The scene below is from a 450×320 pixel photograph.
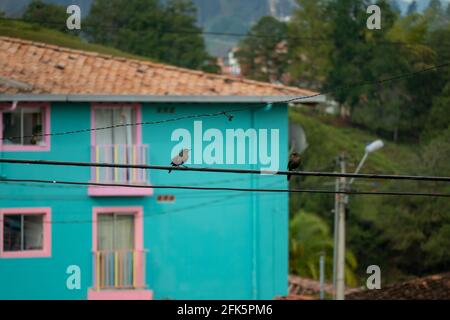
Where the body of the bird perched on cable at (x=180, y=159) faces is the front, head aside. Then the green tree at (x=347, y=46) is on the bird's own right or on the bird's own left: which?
on the bird's own left

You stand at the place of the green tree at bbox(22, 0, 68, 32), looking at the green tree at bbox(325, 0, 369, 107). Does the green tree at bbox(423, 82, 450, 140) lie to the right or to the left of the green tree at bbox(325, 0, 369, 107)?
right

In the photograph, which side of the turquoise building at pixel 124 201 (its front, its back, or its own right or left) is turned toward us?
front

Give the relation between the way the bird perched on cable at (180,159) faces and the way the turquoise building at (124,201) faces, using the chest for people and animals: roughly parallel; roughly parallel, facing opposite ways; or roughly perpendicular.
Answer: roughly perpendicular

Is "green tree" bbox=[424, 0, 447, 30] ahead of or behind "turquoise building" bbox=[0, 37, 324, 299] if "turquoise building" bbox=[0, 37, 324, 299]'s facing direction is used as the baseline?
behind

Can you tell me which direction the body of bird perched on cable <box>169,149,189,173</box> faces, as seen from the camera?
to the viewer's right

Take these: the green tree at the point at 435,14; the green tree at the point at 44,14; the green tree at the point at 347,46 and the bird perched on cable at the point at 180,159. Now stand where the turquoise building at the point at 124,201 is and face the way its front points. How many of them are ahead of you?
1

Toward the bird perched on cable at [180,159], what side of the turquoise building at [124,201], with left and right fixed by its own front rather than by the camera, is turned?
front

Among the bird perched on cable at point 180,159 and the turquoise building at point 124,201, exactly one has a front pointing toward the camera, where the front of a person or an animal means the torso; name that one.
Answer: the turquoise building
